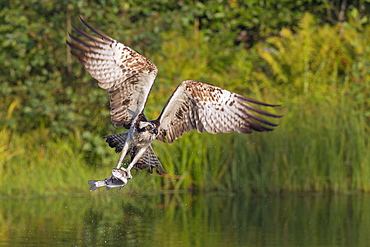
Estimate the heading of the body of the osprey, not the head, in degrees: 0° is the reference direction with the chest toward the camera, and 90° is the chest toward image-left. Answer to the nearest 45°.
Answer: approximately 315°
